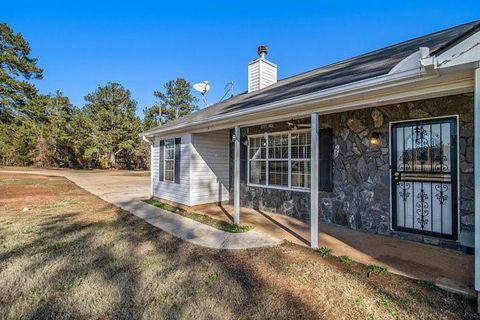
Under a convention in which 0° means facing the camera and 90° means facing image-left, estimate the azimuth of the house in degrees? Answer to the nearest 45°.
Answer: approximately 45°

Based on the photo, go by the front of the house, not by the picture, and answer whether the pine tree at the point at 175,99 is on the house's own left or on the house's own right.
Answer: on the house's own right

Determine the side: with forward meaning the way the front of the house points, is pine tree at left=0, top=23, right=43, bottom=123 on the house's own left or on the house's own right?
on the house's own right

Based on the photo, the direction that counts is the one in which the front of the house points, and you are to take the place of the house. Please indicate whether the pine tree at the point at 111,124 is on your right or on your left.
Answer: on your right
